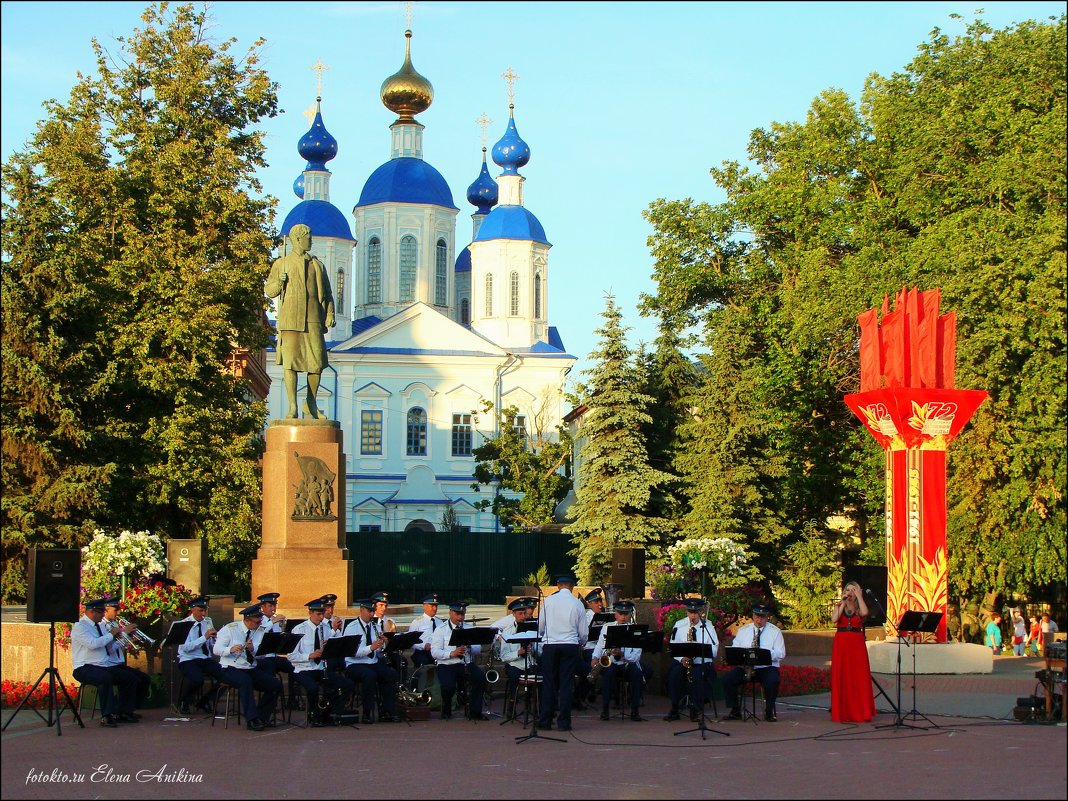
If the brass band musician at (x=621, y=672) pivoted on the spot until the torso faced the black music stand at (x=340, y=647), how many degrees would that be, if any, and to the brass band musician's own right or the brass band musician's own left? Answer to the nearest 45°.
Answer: approximately 45° to the brass band musician's own right

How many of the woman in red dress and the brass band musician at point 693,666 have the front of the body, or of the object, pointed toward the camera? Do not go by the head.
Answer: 2

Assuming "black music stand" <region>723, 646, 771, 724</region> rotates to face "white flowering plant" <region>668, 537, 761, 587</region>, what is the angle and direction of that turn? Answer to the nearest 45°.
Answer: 0° — it already faces it

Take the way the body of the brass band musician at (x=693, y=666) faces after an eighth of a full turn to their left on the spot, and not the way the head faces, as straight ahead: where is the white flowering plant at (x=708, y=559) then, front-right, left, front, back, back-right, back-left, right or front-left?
back-left

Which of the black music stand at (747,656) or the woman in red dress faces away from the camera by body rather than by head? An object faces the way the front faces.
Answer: the black music stand

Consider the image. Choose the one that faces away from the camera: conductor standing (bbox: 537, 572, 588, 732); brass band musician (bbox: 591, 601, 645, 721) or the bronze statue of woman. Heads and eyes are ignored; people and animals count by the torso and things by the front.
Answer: the conductor standing

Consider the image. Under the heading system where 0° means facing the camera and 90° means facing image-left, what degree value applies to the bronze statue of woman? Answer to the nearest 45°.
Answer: approximately 0°

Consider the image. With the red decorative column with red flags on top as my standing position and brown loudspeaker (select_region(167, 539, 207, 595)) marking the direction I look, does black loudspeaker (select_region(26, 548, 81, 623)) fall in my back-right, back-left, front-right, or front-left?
front-left

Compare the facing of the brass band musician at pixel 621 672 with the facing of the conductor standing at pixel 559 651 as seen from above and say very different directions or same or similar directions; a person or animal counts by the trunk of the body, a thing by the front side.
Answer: very different directions

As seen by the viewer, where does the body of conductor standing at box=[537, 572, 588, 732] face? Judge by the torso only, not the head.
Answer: away from the camera

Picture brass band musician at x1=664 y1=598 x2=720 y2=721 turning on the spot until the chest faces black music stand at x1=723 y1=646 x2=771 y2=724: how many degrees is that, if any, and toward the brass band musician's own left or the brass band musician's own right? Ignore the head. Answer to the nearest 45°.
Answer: approximately 45° to the brass band musician's own left

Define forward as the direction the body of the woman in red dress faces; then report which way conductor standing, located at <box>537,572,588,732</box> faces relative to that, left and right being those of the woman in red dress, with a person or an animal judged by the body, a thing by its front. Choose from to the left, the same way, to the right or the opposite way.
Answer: the opposite way

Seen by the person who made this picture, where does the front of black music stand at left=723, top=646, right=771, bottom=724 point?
facing away from the viewer

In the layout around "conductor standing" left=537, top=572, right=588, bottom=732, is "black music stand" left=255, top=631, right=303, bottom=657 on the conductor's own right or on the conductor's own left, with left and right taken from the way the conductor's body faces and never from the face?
on the conductor's own left

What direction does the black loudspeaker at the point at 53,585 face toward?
toward the camera

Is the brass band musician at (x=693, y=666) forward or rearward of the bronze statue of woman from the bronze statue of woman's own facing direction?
forward

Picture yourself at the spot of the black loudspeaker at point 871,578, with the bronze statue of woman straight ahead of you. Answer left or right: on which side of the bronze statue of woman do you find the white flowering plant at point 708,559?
right

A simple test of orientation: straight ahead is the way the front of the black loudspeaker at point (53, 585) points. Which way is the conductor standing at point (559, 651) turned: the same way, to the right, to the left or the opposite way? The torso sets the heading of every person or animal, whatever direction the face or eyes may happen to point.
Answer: the opposite way
